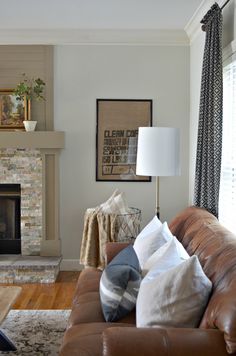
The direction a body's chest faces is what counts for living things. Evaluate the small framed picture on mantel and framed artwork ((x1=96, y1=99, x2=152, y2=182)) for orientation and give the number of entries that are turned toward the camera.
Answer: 2

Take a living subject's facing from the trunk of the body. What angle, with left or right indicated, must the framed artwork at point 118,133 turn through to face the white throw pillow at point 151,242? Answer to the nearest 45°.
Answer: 0° — it already faces it

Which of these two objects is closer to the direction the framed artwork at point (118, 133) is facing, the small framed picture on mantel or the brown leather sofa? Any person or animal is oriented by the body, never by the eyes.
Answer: the brown leather sofa

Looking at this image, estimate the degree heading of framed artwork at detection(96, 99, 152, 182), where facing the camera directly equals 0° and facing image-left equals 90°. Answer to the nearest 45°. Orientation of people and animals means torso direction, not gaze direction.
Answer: approximately 0°

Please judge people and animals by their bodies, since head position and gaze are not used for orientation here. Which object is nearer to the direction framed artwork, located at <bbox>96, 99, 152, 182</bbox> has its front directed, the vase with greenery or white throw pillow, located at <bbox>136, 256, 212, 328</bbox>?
the white throw pillow

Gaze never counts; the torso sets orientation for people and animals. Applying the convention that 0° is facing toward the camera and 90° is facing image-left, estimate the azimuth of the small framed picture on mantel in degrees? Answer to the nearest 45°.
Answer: approximately 0°

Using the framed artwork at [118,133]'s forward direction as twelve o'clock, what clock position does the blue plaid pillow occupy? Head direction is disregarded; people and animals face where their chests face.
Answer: The blue plaid pillow is roughly at 12 o'clock from the framed artwork.

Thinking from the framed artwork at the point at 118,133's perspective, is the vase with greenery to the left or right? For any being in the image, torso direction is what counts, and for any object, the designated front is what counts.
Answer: on its right
